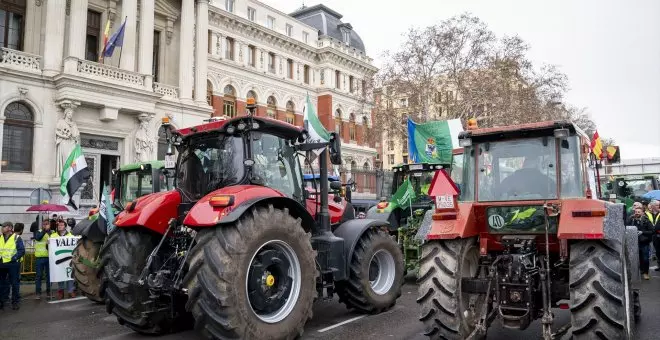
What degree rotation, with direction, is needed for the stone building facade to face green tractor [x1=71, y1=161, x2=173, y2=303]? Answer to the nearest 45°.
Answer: approximately 45° to its right

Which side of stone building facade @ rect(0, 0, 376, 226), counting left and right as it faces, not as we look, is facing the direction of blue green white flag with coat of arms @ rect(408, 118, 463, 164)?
front

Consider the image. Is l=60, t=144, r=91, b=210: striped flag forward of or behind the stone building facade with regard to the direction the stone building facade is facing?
forward

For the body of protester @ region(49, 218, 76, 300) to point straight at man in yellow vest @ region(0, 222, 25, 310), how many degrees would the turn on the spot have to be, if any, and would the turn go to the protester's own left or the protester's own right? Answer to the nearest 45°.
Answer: approximately 45° to the protester's own right

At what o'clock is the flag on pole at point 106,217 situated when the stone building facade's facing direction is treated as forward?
The flag on pole is roughly at 1 o'clock from the stone building facade.

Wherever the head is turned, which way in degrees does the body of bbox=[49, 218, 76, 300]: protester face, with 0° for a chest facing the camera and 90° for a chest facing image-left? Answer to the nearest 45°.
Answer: approximately 0°
